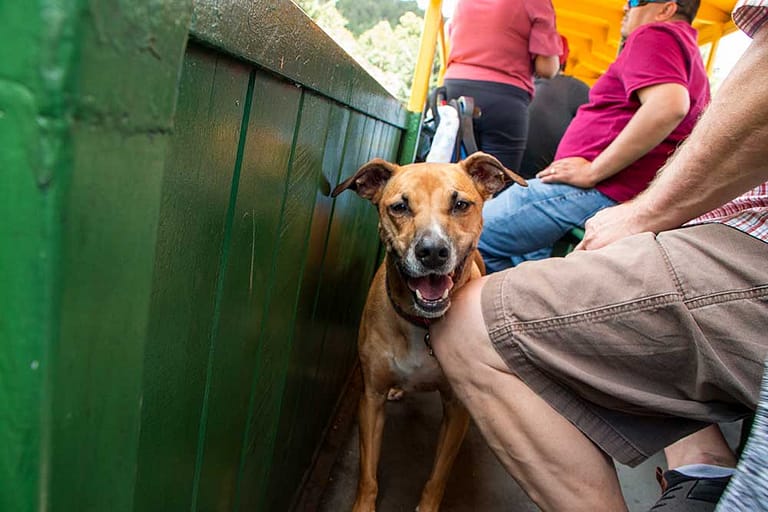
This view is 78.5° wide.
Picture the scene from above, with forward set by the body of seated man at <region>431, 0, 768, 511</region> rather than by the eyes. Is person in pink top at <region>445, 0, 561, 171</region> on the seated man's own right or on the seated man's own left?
on the seated man's own right

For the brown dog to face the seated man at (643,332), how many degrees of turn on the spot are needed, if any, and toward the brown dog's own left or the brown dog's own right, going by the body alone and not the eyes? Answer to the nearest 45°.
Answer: approximately 45° to the brown dog's own left

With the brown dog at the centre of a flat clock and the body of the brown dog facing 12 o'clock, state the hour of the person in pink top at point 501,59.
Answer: The person in pink top is roughly at 6 o'clock from the brown dog.

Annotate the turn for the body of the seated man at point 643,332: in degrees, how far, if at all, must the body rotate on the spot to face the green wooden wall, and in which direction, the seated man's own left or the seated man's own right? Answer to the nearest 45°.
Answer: approximately 45° to the seated man's own left

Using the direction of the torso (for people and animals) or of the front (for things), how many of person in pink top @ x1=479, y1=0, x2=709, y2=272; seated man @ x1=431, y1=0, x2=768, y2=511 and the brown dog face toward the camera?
1

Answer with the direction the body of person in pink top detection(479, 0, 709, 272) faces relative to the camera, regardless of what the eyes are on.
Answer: to the viewer's left

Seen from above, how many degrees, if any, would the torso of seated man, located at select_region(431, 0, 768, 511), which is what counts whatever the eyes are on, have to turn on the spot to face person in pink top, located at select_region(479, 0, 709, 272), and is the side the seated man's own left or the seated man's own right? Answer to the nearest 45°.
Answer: approximately 90° to the seated man's own right

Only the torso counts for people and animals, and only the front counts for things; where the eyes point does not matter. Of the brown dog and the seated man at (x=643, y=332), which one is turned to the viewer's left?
the seated man

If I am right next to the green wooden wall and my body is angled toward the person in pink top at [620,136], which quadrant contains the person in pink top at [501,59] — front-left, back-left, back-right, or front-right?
front-left

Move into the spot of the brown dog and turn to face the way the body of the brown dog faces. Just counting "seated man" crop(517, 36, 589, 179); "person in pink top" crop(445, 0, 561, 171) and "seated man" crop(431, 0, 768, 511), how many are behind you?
2

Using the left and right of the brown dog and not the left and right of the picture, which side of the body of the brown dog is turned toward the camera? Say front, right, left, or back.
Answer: front

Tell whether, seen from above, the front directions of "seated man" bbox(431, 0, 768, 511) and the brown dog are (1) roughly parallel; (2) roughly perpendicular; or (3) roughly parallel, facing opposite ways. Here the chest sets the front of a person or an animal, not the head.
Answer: roughly perpendicular

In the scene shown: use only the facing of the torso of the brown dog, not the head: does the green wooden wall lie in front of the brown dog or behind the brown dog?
in front

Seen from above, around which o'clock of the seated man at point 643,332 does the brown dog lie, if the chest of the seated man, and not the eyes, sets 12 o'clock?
The brown dog is roughly at 1 o'clock from the seated man.

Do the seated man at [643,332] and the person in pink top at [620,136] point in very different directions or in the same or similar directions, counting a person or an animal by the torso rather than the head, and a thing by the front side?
same or similar directions

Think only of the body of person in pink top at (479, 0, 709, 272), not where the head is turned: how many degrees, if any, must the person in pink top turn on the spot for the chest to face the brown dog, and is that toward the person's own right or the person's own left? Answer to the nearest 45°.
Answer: approximately 45° to the person's own left

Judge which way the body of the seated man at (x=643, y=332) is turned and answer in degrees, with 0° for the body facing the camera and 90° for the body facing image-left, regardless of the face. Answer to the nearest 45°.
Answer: approximately 90°

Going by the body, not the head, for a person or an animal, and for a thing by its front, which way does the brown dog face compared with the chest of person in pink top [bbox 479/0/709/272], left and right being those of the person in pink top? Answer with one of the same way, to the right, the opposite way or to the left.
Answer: to the left

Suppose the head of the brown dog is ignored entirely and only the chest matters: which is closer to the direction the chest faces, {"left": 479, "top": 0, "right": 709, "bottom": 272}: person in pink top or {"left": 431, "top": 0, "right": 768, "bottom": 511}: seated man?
the seated man
